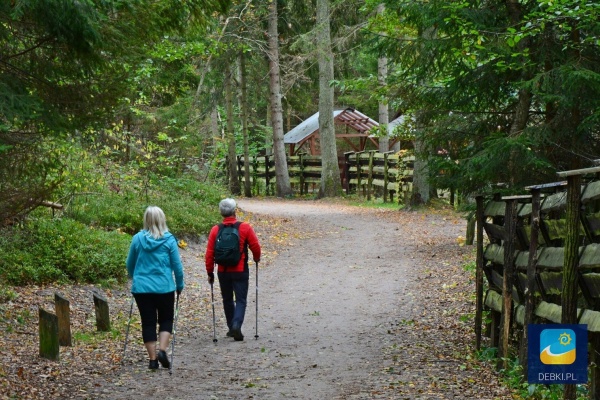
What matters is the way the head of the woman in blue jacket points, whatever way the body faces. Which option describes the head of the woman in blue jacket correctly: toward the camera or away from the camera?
away from the camera

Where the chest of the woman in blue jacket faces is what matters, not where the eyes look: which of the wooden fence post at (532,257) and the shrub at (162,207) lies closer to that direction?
the shrub

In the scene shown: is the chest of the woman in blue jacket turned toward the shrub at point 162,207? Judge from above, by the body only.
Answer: yes

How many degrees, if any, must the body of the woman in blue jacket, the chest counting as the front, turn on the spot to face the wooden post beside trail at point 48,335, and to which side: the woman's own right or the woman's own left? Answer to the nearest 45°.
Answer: approximately 90° to the woman's own left

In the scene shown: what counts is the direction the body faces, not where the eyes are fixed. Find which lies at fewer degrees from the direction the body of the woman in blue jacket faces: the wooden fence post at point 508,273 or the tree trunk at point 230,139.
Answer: the tree trunk

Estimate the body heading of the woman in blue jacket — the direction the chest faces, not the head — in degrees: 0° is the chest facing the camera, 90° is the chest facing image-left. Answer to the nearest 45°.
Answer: approximately 180°

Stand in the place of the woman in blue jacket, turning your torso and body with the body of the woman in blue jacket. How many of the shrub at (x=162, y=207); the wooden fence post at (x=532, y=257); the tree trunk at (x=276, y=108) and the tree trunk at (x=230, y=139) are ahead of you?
3

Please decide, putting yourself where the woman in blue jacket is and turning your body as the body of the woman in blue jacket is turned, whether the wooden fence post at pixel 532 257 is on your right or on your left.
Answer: on your right

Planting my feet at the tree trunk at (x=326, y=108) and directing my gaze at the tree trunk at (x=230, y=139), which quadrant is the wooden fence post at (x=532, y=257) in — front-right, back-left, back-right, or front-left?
back-left

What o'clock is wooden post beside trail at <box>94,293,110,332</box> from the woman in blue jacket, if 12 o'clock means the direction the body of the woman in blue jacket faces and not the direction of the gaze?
The wooden post beside trail is roughly at 11 o'clock from the woman in blue jacket.

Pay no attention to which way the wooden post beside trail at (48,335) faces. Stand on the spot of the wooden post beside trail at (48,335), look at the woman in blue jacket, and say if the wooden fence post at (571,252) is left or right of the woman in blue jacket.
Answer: right

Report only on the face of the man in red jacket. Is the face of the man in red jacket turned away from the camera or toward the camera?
away from the camera
